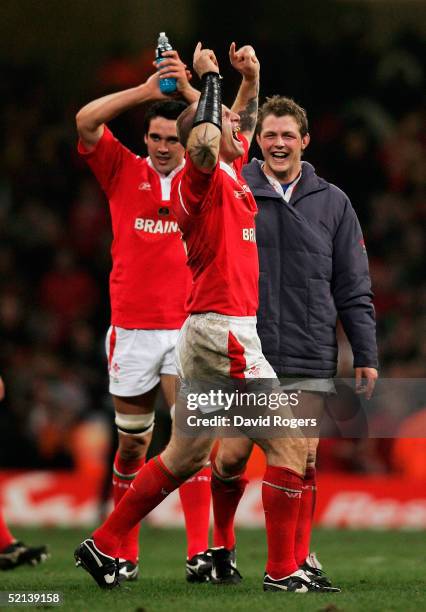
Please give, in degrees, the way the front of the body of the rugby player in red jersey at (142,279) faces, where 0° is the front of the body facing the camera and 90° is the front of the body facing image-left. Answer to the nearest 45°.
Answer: approximately 0°

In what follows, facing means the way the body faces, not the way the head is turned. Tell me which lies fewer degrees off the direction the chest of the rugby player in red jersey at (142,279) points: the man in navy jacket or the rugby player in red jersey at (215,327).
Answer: the rugby player in red jersey
